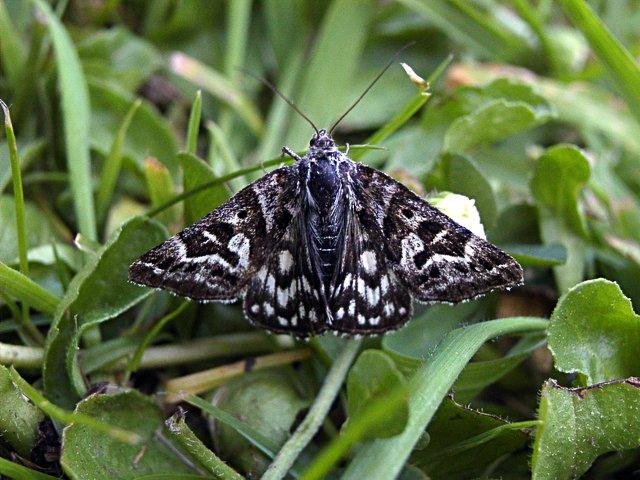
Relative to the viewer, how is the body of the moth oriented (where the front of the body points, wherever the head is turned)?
away from the camera

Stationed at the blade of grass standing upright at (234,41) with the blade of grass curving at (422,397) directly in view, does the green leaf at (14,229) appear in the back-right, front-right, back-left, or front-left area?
front-right
